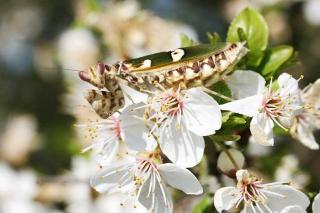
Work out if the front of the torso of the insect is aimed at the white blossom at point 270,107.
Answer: no

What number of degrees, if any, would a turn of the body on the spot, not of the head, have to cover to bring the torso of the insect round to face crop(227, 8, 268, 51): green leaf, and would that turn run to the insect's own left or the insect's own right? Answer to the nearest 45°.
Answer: approximately 135° to the insect's own right

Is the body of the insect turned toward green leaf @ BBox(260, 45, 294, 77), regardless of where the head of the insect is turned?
no

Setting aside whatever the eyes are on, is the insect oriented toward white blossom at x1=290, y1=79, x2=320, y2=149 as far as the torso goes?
no

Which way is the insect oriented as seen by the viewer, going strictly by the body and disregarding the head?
to the viewer's left
